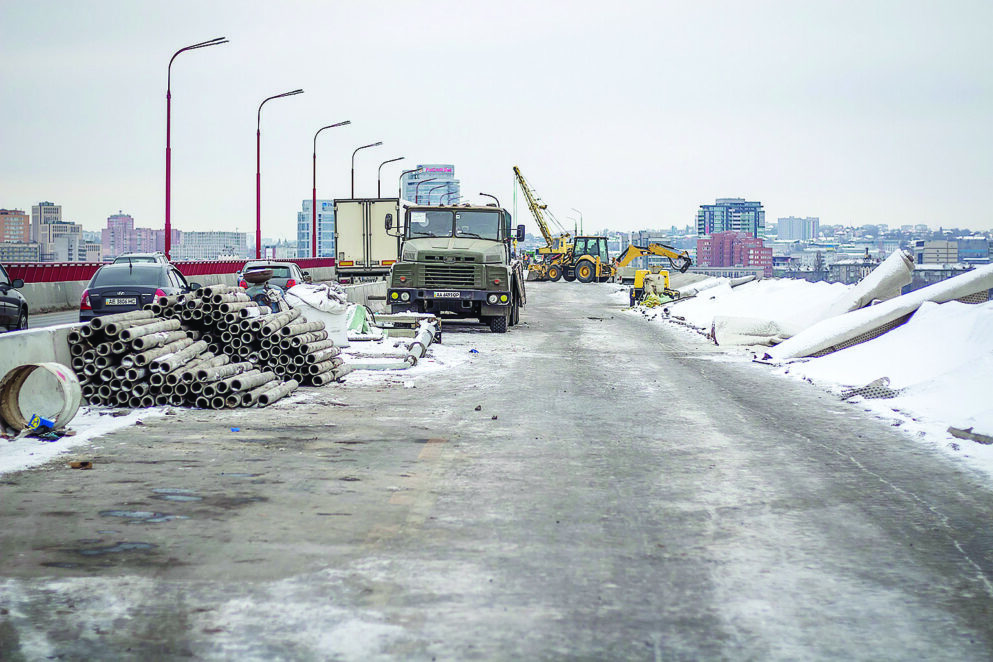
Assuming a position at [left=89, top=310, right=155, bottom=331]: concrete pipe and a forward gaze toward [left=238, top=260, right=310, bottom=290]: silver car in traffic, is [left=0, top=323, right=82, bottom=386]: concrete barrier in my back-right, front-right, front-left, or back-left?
back-left

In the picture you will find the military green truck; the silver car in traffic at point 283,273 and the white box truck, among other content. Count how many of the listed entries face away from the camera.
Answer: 2

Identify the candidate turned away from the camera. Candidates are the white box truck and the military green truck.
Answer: the white box truck

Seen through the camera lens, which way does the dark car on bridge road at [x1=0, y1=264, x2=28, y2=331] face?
facing away from the viewer and to the right of the viewer

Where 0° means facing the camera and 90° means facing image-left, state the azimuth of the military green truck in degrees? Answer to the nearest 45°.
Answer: approximately 0°

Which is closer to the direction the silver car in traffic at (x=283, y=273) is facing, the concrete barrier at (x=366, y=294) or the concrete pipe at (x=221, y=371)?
the concrete barrier

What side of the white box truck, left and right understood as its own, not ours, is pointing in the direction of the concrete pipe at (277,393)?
back

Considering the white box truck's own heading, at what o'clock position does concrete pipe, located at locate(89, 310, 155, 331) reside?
The concrete pipe is roughly at 6 o'clock from the white box truck.

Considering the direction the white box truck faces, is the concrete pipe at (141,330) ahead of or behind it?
behind

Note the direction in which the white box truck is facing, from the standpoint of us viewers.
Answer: facing away from the viewer

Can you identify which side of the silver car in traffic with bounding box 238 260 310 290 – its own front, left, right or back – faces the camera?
back

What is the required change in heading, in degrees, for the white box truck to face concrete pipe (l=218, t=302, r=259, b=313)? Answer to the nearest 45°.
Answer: approximately 180°

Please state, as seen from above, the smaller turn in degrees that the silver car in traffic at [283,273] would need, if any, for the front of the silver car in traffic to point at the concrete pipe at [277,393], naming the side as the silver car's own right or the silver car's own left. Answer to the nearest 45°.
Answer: approximately 180°

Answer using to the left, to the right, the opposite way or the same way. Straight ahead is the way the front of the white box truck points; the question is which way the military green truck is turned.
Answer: the opposite way
